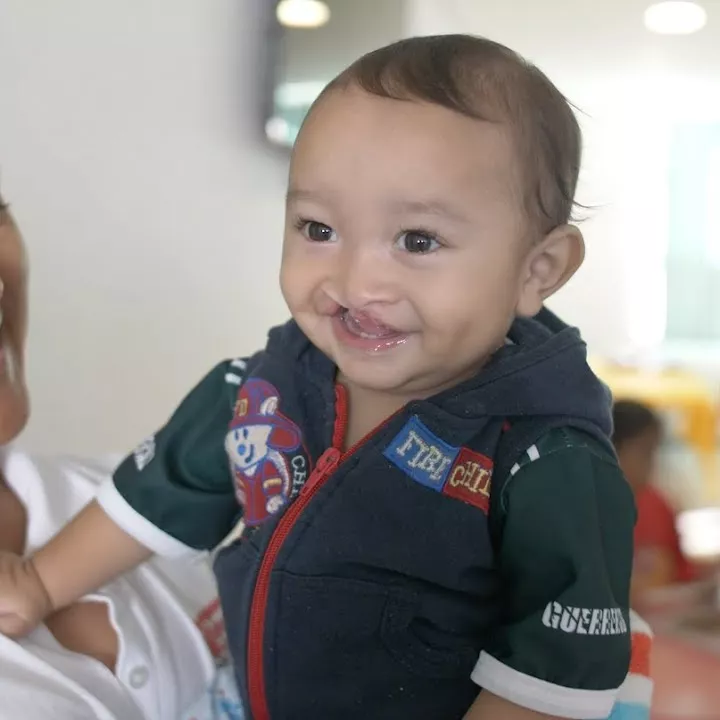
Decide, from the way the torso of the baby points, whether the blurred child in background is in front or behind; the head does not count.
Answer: behind

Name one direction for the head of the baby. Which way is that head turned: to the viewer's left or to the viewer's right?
to the viewer's left

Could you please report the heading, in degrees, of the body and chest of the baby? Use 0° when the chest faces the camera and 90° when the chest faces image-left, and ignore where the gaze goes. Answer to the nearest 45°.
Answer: approximately 45°

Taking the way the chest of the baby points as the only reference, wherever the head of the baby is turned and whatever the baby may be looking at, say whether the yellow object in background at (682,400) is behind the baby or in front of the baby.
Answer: behind
